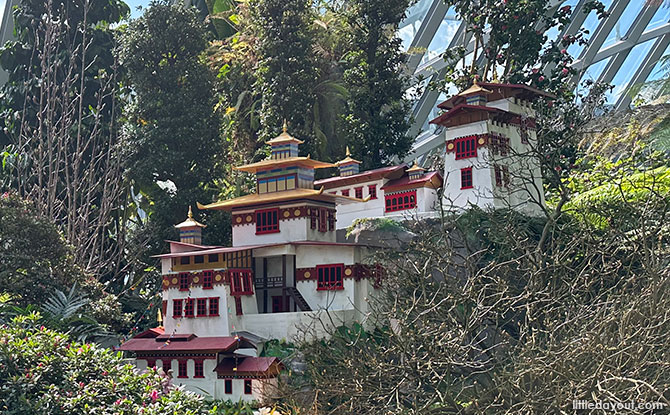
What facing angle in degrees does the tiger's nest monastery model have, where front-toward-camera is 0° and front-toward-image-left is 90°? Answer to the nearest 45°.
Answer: approximately 0°
